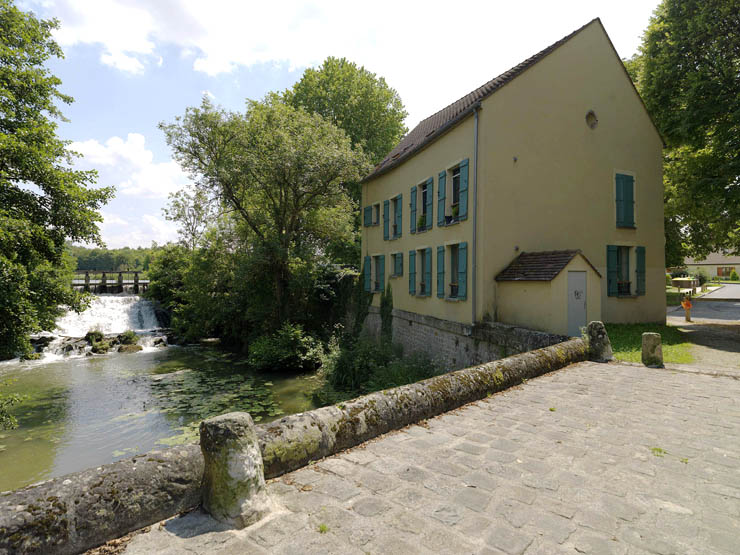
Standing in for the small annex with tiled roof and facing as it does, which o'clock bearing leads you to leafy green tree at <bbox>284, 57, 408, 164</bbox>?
The leafy green tree is roughly at 6 o'clock from the small annex with tiled roof.

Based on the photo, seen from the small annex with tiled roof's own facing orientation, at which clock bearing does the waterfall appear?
The waterfall is roughly at 5 o'clock from the small annex with tiled roof.

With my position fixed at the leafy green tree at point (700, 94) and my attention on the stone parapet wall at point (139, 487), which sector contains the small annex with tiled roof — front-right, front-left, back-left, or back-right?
front-right

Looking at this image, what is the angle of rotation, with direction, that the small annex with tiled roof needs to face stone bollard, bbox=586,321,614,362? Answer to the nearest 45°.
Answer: approximately 45° to its right

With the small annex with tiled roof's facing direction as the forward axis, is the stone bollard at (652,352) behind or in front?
in front

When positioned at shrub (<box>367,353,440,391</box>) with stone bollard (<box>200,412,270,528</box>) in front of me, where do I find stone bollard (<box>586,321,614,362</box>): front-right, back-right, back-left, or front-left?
front-left

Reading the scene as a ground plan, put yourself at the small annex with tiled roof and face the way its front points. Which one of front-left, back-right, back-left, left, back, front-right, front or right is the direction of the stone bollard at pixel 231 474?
front-right

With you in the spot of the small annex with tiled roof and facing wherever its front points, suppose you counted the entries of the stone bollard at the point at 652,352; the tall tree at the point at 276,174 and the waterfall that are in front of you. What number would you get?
1

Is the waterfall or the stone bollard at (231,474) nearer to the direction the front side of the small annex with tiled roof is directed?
the stone bollard

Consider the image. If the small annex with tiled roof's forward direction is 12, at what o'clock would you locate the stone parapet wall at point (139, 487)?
The stone parapet wall is roughly at 2 o'clock from the small annex with tiled roof.

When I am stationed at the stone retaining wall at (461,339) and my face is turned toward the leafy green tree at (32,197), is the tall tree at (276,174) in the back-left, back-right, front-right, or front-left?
front-right

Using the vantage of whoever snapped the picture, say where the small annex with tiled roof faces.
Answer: facing the viewer and to the right of the viewer

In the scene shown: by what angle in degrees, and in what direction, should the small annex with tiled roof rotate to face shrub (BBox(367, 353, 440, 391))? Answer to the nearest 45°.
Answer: approximately 135° to its right

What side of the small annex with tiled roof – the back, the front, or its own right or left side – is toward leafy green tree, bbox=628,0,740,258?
left
